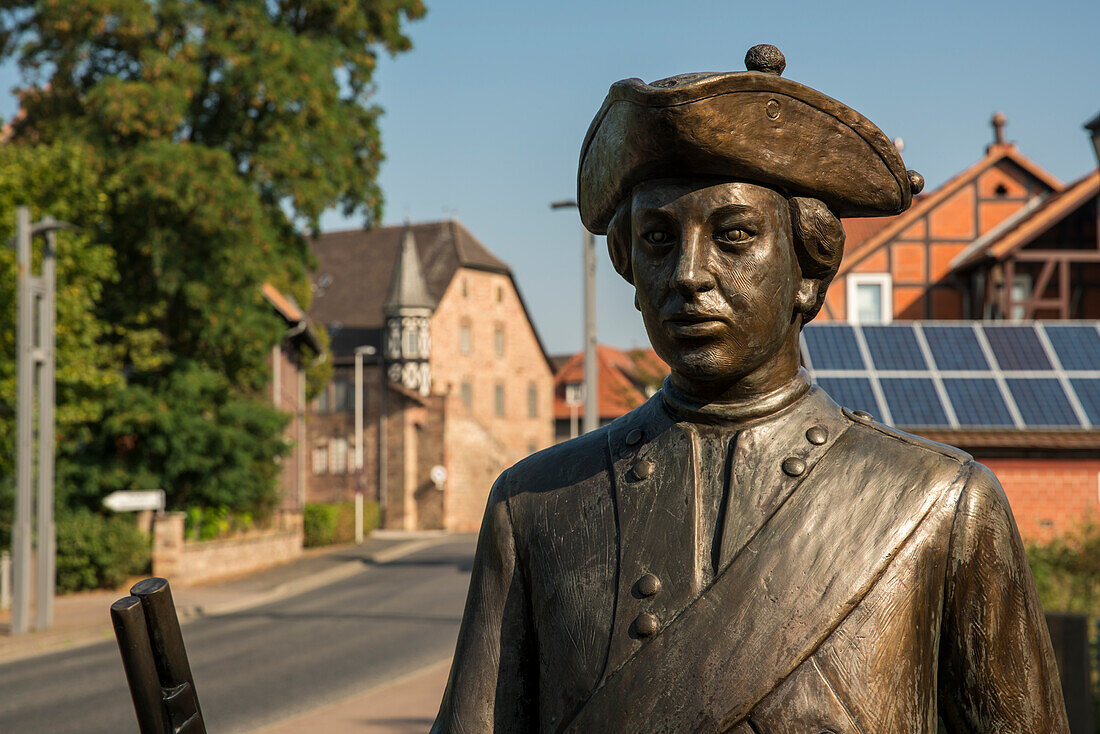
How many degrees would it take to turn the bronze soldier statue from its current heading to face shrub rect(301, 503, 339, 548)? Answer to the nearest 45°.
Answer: approximately 180°

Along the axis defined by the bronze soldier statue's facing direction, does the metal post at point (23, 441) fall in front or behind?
behind

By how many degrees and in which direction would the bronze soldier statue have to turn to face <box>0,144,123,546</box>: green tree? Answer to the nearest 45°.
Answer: approximately 135° to its right

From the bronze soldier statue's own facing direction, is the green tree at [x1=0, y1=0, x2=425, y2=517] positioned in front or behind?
behind

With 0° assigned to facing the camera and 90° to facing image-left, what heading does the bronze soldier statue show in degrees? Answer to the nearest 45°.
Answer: approximately 0°

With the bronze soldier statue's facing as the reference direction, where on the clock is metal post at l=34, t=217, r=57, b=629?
The metal post is roughly at 5 o'clock from the bronze soldier statue.

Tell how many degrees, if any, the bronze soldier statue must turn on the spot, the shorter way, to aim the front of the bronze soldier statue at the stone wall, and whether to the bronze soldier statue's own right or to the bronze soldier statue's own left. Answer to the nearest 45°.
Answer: approximately 135° to the bronze soldier statue's own right

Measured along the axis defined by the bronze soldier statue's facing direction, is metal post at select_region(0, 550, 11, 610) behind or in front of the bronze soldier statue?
behind

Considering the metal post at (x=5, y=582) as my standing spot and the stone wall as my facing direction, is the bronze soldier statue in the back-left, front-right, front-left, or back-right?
back-right
